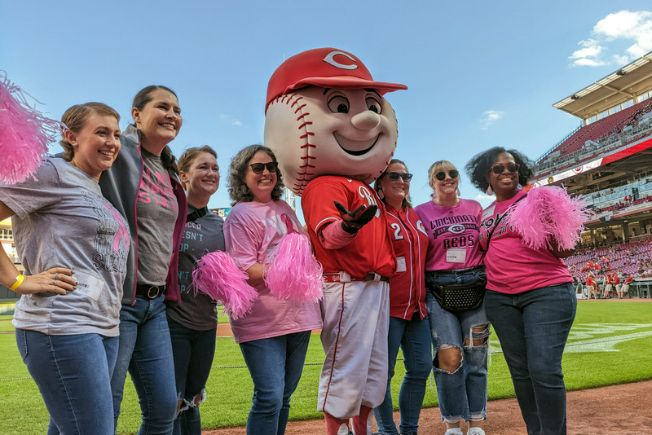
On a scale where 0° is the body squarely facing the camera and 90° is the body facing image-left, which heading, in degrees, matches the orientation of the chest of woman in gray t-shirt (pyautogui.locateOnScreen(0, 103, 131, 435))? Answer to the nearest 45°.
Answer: approximately 315°

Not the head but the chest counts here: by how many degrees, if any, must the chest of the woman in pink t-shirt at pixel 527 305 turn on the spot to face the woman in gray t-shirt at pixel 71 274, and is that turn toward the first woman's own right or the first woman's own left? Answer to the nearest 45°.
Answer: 0° — they already face them

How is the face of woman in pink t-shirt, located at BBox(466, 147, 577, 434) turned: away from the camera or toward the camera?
toward the camera

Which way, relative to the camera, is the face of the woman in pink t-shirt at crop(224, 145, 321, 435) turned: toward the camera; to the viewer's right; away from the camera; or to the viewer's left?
toward the camera

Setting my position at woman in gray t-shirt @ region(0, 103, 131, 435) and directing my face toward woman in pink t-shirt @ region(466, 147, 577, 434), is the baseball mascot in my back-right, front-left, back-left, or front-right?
front-left

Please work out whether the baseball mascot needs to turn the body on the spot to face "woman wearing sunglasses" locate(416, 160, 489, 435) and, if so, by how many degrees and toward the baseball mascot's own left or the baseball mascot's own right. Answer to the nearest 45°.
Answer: approximately 90° to the baseball mascot's own left

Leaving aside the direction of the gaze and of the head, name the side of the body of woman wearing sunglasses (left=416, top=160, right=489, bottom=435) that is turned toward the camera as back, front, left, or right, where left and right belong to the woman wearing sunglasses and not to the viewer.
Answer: front

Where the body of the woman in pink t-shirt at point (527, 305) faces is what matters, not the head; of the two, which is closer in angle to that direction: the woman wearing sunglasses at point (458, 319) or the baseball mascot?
the baseball mascot

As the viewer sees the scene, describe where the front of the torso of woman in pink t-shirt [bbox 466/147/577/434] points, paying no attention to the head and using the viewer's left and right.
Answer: facing the viewer and to the left of the viewer

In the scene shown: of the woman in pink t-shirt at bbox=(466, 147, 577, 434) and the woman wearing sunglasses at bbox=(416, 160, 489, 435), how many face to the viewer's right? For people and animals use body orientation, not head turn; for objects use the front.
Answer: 0
